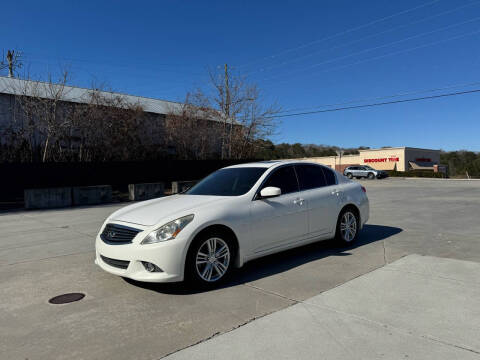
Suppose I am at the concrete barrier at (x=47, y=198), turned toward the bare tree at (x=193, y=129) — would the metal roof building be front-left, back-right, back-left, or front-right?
front-left

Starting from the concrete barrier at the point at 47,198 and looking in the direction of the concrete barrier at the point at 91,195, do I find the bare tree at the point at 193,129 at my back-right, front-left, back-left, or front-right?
front-left

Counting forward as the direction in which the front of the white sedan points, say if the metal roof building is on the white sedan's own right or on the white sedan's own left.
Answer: on the white sedan's own right

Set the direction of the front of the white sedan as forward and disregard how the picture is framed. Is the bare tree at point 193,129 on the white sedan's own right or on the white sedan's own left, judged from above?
on the white sedan's own right

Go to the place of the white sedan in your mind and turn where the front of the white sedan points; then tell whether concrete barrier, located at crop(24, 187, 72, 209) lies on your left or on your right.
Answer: on your right

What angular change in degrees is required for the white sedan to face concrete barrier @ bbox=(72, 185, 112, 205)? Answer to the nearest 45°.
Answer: approximately 90° to its right

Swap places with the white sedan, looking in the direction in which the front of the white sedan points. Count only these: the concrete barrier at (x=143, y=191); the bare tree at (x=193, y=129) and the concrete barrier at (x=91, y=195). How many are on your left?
0

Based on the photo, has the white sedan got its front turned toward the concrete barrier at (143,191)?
no
